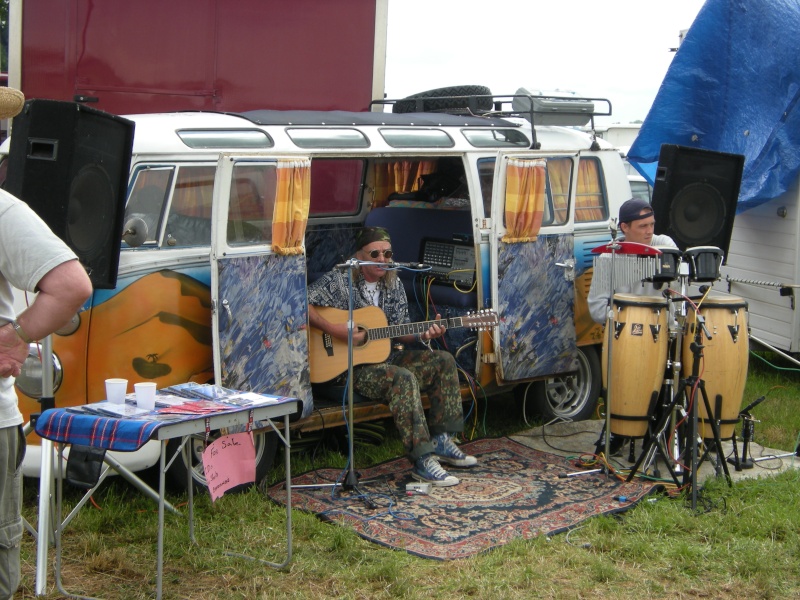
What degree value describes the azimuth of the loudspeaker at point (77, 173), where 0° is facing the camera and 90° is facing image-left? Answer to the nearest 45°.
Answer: approximately 315°

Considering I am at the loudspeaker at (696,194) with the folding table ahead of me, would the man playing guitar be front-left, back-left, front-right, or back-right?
front-right

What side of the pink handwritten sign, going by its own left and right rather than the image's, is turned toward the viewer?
front

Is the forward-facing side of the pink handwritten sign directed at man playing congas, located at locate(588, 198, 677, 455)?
no

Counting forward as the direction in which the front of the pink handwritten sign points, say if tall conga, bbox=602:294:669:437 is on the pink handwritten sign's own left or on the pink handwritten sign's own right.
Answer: on the pink handwritten sign's own left

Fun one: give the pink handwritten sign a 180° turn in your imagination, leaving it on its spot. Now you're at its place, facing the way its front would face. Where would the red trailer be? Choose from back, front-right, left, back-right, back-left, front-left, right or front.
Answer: front

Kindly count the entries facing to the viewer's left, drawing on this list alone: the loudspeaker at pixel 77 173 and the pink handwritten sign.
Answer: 0

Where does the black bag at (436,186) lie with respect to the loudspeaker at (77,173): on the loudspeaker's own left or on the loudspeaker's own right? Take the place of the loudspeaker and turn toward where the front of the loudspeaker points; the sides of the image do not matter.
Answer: on the loudspeaker's own left

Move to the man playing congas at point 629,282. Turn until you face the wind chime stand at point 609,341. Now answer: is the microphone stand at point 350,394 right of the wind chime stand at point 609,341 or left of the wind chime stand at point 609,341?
right

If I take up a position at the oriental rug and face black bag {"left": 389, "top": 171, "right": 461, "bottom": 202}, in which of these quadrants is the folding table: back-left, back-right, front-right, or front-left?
back-left

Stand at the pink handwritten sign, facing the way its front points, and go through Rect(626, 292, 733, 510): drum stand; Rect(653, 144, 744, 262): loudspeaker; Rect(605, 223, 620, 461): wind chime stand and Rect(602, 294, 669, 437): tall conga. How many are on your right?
0

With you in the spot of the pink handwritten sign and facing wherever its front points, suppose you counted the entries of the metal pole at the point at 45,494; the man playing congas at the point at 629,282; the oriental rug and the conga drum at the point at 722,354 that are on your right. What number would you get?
1

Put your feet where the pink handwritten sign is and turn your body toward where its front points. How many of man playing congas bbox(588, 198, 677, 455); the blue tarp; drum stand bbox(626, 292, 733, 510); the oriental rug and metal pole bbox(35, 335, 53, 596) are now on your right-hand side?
1

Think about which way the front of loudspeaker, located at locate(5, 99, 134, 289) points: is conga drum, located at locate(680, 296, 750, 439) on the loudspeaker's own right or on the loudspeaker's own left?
on the loudspeaker's own left

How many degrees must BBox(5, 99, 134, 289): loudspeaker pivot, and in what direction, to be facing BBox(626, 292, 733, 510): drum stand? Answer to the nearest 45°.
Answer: approximately 45° to its left

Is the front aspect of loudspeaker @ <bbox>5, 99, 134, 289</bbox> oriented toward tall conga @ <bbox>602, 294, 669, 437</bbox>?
no
